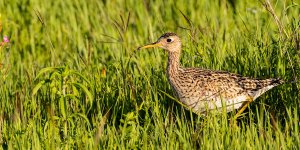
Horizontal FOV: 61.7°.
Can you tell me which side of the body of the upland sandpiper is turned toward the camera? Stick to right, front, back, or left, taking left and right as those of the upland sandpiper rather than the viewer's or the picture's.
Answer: left
